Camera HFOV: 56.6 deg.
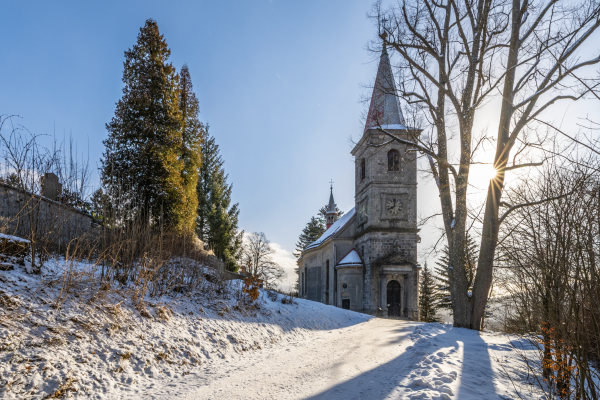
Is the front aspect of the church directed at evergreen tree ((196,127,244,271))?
no

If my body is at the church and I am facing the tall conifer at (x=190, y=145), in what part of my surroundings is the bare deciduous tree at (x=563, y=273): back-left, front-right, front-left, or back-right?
front-left

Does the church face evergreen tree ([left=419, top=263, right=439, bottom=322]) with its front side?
no

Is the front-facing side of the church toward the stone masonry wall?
no

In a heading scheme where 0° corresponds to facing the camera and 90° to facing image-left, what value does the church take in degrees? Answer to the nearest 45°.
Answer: approximately 315°

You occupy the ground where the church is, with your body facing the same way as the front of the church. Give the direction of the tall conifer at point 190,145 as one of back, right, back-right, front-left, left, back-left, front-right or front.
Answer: right

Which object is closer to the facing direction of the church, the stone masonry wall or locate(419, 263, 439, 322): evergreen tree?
the stone masonry wall

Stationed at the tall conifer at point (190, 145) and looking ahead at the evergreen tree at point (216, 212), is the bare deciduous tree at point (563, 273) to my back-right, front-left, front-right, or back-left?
back-right

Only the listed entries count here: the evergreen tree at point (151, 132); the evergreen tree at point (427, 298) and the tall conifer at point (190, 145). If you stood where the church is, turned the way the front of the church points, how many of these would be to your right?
2

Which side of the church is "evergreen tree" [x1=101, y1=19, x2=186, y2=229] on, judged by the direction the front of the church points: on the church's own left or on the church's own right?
on the church's own right
